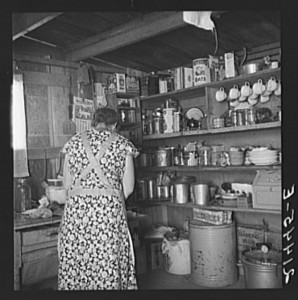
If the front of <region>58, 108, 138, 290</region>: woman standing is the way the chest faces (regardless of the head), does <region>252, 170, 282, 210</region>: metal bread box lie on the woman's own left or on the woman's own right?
on the woman's own right

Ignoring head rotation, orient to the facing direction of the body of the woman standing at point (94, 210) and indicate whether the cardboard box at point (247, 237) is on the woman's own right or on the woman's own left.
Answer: on the woman's own right

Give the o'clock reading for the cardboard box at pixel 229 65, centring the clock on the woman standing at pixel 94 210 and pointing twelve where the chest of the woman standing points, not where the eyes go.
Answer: The cardboard box is roughly at 2 o'clock from the woman standing.

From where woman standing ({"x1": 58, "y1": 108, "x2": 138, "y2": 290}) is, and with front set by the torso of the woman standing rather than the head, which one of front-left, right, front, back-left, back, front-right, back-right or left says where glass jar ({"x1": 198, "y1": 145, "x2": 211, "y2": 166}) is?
front-right

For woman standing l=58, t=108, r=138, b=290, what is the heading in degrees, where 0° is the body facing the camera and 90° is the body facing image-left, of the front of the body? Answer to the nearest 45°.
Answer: approximately 180°

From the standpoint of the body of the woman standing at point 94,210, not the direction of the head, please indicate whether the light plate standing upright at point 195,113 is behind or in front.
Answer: in front

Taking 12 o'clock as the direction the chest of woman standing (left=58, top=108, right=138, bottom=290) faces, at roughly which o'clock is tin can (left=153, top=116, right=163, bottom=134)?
The tin can is roughly at 1 o'clock from the woman standing.

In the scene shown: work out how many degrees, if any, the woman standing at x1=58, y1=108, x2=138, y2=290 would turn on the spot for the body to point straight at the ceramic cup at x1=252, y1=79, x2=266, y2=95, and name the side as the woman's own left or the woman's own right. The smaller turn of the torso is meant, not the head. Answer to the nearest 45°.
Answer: approximately 90° to the woman's own right

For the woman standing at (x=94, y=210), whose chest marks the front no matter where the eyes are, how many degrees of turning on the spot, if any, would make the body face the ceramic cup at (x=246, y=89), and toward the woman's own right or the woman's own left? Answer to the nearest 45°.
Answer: approximately 45° to the woman's own right

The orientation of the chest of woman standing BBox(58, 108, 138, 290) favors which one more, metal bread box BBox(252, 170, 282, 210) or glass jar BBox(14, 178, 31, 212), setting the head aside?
the glass jar

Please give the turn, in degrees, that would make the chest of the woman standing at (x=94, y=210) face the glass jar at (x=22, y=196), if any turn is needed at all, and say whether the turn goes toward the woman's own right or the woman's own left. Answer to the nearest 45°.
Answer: approximately 45° to the woman's own left

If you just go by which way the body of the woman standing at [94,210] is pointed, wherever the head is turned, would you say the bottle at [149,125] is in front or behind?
in front

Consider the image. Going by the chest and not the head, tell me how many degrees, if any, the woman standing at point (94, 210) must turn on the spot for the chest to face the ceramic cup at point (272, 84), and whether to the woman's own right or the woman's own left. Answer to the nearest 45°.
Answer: approximately 90° to the woman's own right

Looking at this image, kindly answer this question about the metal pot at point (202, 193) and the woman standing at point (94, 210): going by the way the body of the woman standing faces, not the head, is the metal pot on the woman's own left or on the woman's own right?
on the woman's own right

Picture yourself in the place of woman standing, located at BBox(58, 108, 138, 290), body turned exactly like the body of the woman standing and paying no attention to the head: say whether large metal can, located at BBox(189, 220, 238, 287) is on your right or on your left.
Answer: on your right
